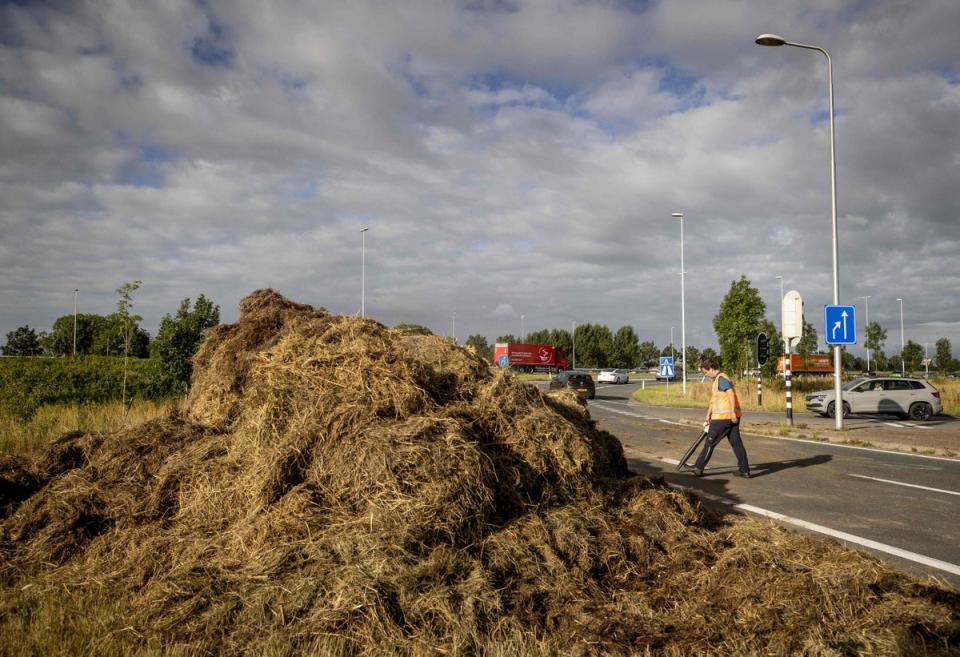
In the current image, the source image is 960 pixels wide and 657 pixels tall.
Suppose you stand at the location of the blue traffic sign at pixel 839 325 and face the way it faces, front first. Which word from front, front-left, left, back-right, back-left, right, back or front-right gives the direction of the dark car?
back-right

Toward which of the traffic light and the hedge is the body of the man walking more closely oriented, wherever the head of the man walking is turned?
the hedge

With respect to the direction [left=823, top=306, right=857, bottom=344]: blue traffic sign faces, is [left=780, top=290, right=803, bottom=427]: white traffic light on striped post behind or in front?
behind

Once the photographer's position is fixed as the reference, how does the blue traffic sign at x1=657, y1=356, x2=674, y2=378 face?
facing the viewer

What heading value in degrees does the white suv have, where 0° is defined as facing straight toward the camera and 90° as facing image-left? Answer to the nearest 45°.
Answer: approximately 90°

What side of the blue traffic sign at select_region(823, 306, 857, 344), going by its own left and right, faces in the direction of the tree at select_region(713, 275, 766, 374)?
back

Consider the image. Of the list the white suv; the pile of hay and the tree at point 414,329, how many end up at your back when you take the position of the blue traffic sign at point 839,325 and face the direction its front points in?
1

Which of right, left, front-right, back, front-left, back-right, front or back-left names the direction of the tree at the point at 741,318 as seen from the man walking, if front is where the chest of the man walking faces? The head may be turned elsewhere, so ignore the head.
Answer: right

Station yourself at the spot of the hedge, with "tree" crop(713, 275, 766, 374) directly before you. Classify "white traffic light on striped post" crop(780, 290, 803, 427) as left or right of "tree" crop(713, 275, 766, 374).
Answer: right

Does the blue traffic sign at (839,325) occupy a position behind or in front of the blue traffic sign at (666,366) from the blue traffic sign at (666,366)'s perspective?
in front

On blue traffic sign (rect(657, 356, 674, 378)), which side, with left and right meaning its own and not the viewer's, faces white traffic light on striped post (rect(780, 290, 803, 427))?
front

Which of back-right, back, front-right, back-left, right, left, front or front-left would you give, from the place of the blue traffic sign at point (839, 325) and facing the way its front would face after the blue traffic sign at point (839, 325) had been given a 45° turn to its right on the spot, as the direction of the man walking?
front-left

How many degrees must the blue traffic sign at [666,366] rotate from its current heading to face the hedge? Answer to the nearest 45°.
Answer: approximately 45° to its right

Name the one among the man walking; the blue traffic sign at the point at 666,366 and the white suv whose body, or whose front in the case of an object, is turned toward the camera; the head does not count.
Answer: the blue traffic sign

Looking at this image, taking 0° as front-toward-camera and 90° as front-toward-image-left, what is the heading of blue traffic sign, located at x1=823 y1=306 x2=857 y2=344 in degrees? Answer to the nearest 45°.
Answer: approximately 0°

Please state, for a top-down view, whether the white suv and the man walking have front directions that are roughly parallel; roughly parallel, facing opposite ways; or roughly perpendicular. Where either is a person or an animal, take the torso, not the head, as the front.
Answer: roughly parallel
